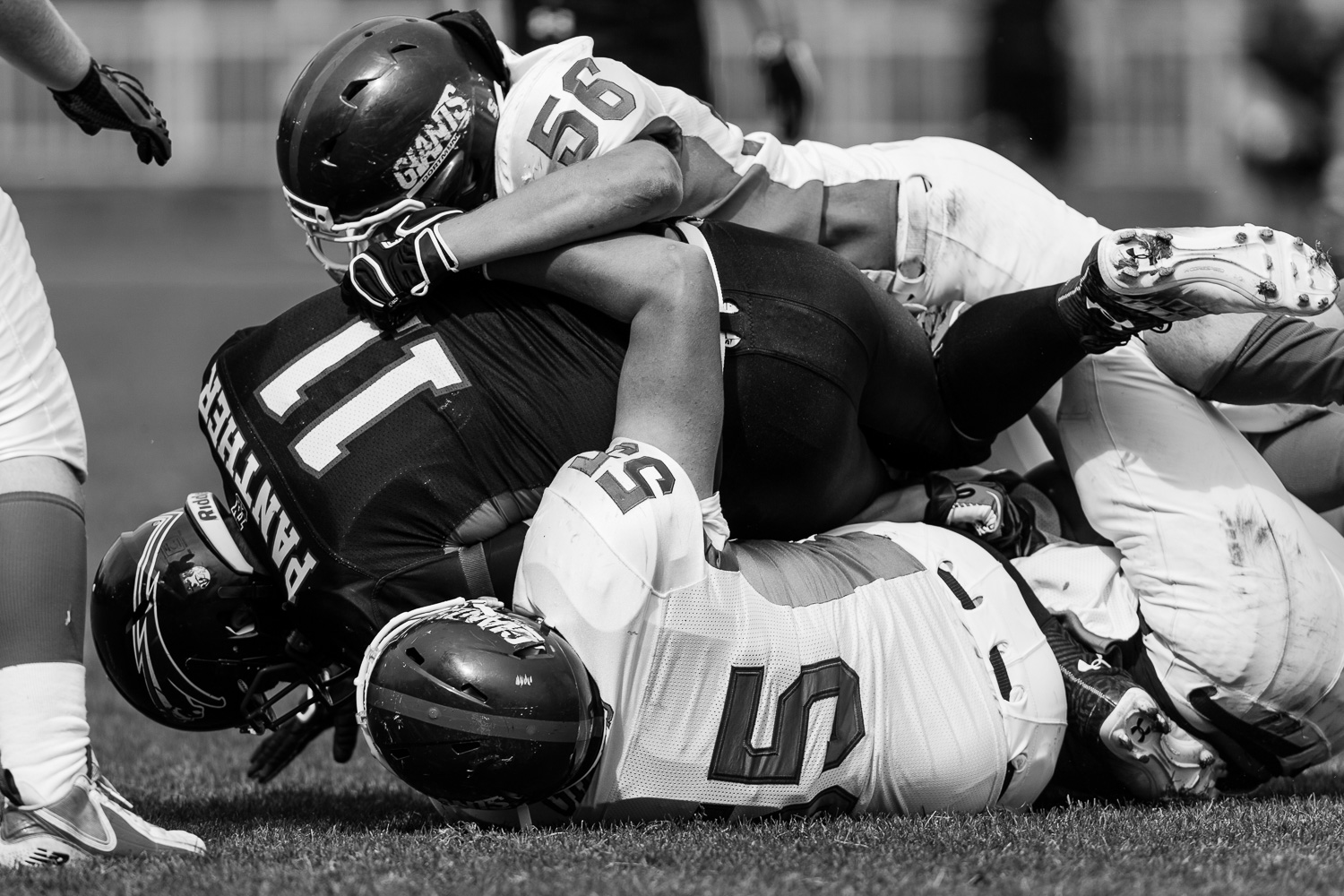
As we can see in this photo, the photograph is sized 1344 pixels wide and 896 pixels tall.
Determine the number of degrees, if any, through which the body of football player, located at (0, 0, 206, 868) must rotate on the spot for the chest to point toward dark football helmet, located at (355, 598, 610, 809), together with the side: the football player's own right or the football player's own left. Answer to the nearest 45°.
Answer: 0° — they already face it

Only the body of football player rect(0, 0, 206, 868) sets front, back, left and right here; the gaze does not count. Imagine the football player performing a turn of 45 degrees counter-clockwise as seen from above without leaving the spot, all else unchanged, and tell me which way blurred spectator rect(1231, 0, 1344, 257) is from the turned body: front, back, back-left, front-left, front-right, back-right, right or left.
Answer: front

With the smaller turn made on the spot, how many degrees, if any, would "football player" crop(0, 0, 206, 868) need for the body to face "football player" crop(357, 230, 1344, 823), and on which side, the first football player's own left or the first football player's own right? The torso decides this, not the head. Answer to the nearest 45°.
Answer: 0° — they already face them

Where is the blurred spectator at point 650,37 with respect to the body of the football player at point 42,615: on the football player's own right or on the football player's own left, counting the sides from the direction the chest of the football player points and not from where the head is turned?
on the football player's own left

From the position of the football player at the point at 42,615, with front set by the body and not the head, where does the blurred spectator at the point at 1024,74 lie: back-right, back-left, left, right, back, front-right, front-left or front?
front-left

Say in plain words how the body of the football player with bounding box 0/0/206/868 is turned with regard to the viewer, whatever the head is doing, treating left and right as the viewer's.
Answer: facing to the right of the viewer

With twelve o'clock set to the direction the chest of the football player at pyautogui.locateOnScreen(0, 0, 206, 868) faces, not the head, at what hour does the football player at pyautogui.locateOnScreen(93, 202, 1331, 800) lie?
the football player at pyautogui.locateOnScreen(93, 202, 1331, 800) is roughly at 11 o'clock from the football player at pyautogui.locateOnScreen(0, 0, 206, 868).
